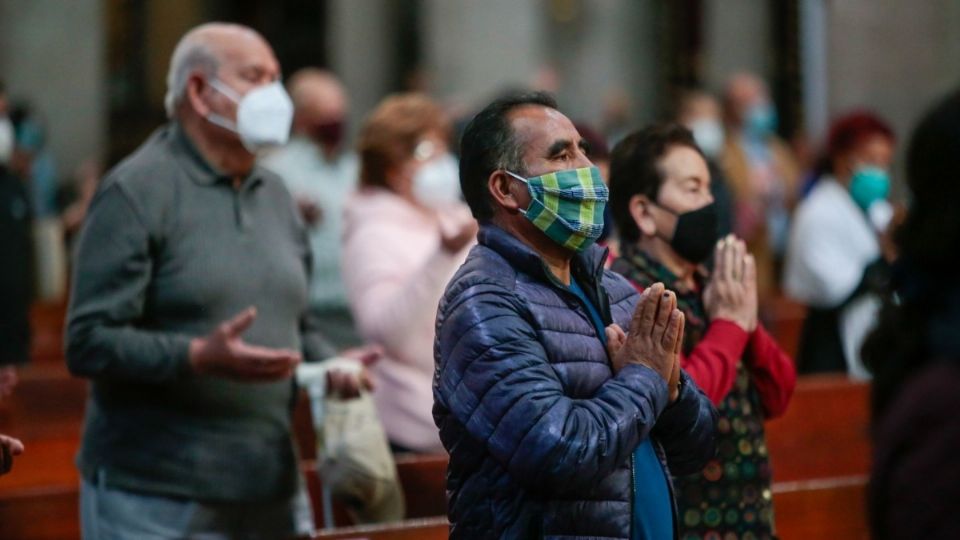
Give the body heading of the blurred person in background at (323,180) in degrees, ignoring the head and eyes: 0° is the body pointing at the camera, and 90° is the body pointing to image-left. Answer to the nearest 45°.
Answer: approximately 315°

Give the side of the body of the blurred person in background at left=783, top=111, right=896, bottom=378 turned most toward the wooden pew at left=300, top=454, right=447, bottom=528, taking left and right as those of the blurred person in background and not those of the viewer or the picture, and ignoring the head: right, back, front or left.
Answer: right

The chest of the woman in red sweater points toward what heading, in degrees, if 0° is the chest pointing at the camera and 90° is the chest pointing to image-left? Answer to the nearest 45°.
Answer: approximately 315°

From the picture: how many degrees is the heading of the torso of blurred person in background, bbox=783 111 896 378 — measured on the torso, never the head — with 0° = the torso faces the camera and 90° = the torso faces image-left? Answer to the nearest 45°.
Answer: approximately 315°

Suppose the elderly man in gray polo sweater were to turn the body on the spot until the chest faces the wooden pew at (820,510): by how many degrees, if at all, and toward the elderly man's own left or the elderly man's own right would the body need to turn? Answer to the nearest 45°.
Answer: approximately 45° to the elderly man's own left

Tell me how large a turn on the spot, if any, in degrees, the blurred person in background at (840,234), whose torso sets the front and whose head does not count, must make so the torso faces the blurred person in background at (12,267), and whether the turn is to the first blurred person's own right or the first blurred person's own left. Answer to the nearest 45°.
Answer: approximately 135° to the first blurred person's own right
